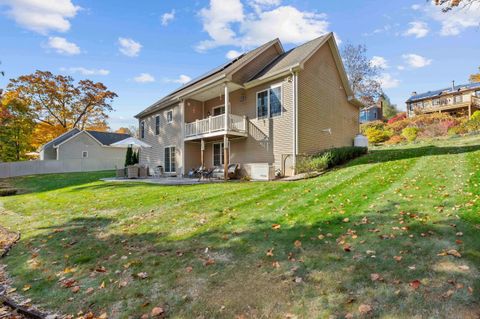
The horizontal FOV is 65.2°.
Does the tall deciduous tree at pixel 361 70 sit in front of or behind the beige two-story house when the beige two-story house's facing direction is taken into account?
in front

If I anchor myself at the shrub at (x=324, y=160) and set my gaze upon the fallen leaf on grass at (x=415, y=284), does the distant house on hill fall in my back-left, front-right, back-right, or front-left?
back-left

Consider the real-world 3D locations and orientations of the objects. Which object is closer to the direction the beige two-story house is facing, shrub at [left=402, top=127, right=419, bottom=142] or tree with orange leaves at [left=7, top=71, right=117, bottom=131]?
the shrub

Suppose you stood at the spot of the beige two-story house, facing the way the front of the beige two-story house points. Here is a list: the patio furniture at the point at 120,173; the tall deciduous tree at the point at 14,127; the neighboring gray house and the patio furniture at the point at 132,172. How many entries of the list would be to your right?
0

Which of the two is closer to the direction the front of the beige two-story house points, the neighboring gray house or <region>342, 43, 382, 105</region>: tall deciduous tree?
the tall deciduous tree

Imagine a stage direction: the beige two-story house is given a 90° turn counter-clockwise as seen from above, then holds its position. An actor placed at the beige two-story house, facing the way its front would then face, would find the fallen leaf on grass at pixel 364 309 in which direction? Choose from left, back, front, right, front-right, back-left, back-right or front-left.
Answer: back-left

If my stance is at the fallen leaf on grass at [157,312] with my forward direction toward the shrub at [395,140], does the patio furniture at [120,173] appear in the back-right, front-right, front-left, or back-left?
front-left

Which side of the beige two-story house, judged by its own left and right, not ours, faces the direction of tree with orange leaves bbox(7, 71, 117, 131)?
left

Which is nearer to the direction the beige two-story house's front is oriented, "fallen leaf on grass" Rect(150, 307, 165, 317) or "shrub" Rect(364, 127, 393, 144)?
the shrub

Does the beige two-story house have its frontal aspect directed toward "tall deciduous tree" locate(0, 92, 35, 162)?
no

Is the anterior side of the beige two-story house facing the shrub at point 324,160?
no
